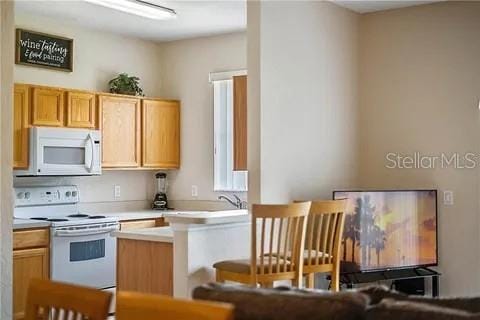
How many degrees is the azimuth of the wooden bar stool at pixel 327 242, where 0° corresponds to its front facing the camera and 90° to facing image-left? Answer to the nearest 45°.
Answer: approximately 135°

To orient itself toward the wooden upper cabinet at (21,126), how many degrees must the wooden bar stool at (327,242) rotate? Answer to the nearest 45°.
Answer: approximately 45° to its left

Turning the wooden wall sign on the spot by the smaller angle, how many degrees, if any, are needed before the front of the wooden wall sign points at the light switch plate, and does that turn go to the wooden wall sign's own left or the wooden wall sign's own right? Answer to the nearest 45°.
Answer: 0° — it already faces it

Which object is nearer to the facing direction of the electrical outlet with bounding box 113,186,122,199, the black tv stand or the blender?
the black tv stand

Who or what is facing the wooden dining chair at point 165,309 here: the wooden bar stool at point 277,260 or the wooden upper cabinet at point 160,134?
the wooden upper cabinet

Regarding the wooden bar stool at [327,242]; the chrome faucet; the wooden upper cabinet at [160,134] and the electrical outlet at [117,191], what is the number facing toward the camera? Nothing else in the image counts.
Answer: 2

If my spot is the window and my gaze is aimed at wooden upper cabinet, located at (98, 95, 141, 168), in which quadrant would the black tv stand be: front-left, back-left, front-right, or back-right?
back-left

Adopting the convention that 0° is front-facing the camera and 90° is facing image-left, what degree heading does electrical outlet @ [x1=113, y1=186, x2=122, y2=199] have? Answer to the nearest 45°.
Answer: approximately 0°

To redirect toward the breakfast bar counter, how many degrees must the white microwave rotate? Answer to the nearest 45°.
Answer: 0° — it already faces it

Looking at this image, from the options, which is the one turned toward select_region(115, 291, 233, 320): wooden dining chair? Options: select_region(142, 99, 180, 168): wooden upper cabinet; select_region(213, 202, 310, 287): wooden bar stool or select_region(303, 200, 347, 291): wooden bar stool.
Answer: the wooden upper cabinet
